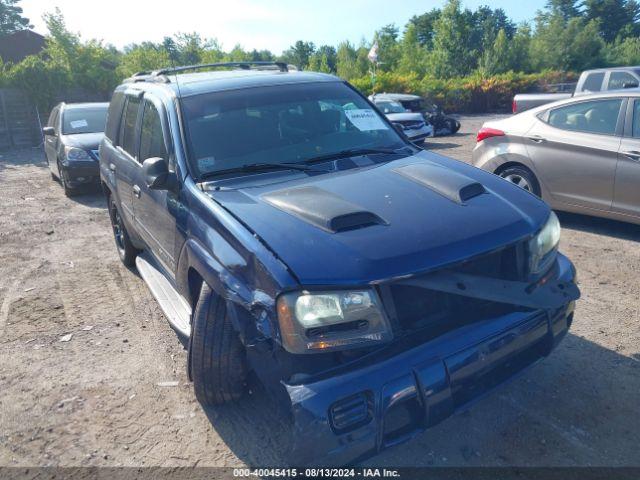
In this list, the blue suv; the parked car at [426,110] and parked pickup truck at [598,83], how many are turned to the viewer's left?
0

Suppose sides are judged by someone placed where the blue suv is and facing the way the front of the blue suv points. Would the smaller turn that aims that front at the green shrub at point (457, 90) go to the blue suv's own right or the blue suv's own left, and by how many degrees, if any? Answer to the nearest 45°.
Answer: approximately 135° to the blue suv's own left

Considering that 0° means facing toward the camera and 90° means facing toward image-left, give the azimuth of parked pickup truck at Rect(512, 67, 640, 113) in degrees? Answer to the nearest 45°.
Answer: approximately 270°

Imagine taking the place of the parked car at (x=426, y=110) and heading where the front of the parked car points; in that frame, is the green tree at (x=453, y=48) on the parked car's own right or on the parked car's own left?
on the parked car's own left

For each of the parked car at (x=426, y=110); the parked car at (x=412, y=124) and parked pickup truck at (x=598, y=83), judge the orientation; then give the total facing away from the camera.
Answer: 0

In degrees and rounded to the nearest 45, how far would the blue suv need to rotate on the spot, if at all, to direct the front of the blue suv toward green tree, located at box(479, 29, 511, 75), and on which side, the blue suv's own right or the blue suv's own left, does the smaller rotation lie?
approximately 135° to the blue suv's own left

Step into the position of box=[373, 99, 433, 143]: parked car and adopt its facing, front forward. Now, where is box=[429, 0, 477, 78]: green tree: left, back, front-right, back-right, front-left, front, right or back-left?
back-left

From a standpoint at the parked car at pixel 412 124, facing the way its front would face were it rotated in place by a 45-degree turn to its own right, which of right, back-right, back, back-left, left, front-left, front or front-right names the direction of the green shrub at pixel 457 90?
back

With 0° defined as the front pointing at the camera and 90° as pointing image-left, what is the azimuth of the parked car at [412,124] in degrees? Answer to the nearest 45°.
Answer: approximately 315°

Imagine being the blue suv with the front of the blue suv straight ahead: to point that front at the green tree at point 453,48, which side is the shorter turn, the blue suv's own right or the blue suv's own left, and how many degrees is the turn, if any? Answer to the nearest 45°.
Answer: approximately 135° to the blue suv's own left
